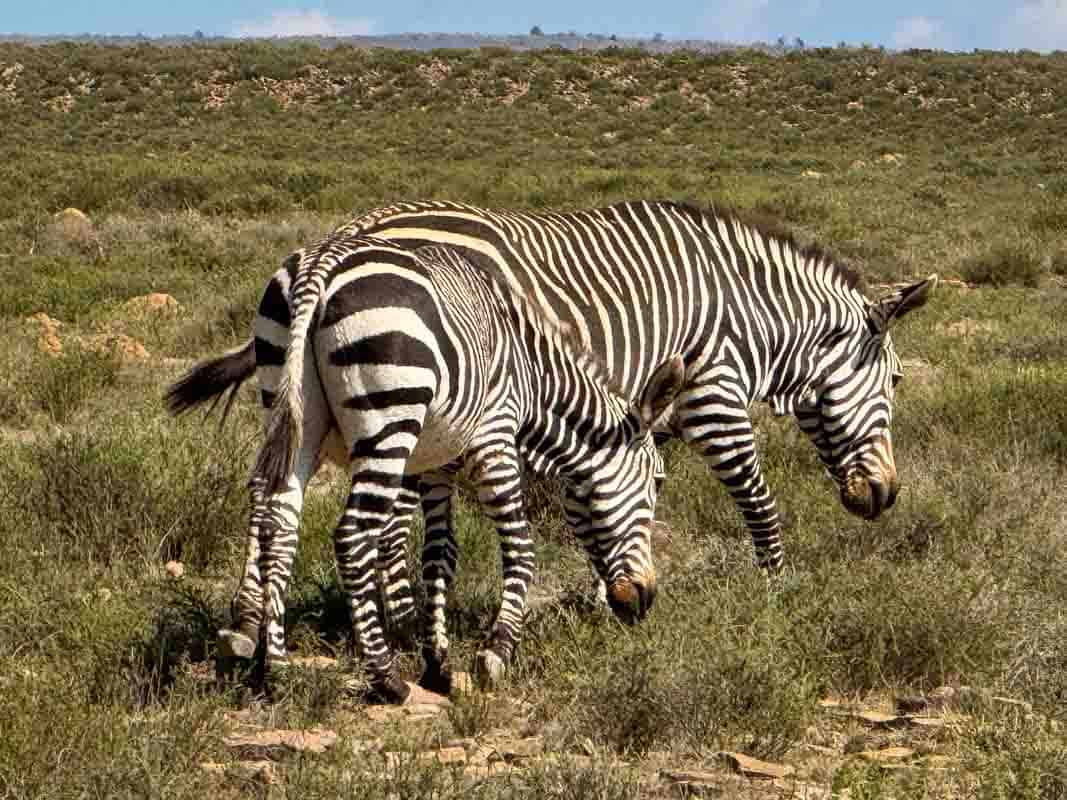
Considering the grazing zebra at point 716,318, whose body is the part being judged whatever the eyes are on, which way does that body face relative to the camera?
to the viewer's right

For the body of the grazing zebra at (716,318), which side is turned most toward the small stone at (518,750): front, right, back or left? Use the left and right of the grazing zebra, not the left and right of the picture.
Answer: right

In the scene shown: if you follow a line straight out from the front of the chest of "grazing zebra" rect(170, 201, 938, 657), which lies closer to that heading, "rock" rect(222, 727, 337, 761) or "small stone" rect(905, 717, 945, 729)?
the small stone

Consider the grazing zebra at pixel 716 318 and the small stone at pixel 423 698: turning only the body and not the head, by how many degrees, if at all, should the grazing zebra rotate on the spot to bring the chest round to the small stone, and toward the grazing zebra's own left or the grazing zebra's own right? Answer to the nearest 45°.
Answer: approximately 135° to the grazing zebra's own right

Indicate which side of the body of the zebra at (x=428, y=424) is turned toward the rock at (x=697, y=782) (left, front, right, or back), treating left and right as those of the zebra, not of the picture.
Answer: right

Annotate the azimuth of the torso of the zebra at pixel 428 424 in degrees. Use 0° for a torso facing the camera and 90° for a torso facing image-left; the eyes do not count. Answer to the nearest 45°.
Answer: approximately 225°

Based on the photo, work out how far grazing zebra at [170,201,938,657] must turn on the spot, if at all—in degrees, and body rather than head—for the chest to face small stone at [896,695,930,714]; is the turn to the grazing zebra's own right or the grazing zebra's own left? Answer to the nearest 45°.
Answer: approximately 90° to the grazing zebra's own right
